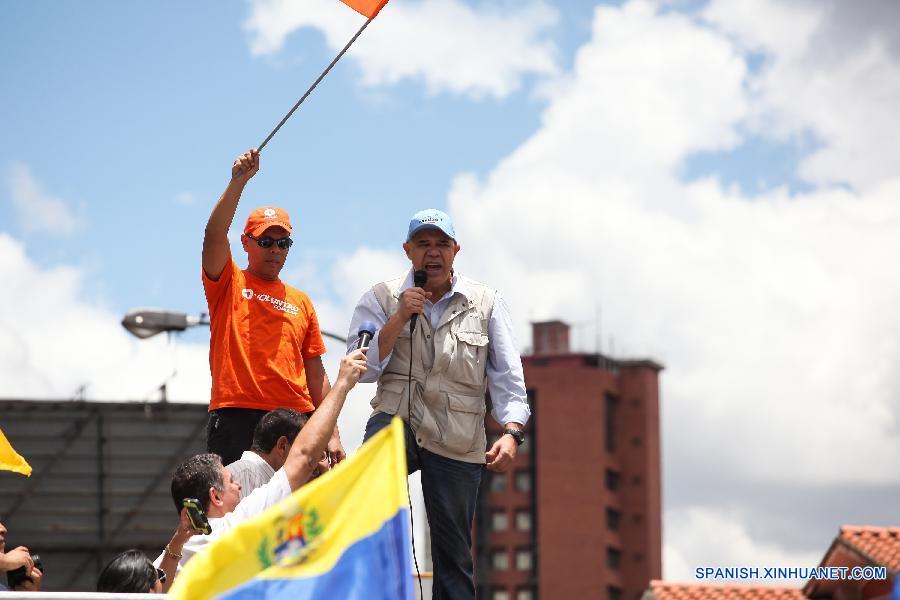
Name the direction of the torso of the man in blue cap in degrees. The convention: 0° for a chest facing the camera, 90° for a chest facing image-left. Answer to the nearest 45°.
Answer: approximately 0°

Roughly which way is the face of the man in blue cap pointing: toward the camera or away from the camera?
toward the camera

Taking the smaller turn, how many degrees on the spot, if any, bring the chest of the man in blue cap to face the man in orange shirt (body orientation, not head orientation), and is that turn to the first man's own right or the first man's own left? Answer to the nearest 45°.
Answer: approximately 135° to the first man's own right

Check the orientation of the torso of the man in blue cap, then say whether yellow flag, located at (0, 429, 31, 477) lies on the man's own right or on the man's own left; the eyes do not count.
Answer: on the man's own right

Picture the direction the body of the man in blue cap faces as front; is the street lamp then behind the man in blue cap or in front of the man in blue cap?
behind
